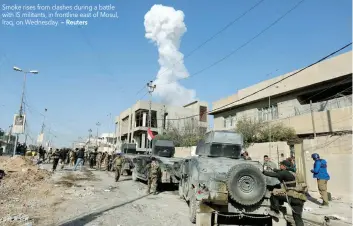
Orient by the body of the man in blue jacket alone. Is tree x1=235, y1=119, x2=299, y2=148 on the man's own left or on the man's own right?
on the man's own right

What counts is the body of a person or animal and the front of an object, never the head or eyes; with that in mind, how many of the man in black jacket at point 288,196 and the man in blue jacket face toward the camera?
0

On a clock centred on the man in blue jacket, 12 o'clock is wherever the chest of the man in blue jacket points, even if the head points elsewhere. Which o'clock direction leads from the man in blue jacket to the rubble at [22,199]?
The rubble is roughly at 11 o'clock from the man in blue jacket.

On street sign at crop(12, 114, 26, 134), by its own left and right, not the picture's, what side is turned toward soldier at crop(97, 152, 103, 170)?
left

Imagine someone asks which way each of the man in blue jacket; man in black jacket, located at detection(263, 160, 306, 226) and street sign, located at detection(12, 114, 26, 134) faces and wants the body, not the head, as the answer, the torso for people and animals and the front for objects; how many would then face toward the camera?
1

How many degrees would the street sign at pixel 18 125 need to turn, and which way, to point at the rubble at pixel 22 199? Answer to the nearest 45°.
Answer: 0° — it already faces it

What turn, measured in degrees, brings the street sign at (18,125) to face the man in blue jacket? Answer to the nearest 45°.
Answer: approximately 45° to its left

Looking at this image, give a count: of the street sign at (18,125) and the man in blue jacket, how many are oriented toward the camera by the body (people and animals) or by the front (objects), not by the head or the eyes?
1

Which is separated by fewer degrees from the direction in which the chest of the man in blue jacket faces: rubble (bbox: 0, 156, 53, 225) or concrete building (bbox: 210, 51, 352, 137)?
the rubble

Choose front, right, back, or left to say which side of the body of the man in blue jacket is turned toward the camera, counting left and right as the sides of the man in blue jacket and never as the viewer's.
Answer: left

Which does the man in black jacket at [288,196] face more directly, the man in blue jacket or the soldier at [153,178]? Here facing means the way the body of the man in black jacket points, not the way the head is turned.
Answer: the soldier

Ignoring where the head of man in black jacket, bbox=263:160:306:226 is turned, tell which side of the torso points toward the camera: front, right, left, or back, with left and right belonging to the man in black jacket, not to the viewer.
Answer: left
